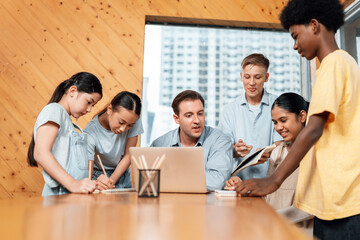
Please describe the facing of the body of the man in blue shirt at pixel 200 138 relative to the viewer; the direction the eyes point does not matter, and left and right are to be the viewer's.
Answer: facing the viewer

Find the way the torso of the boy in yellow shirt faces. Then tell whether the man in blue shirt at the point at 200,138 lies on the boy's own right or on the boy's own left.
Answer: on the boy's own right

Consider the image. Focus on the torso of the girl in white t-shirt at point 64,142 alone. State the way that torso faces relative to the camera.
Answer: to the viewer's right

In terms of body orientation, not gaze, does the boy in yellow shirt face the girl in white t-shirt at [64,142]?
yes

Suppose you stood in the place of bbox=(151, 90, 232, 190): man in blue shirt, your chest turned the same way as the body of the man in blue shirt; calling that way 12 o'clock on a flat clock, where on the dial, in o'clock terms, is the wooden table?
The wooden table is roughly at 12 o'clock from the man in blue shirt.

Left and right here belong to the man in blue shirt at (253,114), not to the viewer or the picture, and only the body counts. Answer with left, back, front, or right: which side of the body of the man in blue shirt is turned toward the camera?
front

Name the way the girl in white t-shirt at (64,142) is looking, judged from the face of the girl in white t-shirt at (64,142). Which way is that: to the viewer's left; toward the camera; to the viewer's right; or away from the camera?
to the viewer's right

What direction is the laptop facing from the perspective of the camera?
away from the camera

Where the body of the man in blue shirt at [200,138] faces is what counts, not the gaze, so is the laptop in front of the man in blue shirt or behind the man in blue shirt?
in front

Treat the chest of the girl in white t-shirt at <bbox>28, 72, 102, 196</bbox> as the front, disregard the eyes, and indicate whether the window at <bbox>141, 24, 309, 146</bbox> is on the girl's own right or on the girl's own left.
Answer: on the girl's own left

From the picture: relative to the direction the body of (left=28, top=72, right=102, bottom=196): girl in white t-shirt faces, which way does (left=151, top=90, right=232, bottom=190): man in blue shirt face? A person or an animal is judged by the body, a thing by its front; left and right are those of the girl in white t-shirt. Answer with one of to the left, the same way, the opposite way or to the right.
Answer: to the right

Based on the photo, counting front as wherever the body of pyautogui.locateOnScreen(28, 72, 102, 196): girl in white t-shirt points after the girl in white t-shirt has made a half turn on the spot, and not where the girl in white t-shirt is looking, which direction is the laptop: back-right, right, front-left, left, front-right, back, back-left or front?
back-left

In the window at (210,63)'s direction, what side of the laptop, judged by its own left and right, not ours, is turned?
front

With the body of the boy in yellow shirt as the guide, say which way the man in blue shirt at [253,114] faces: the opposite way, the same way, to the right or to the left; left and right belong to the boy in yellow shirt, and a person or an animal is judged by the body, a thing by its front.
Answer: to the left

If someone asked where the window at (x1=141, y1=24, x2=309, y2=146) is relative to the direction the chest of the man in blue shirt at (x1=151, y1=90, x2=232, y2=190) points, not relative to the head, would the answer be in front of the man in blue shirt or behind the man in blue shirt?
behind

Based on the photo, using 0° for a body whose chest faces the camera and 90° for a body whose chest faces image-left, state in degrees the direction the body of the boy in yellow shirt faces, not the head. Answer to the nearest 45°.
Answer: approximately 90°
